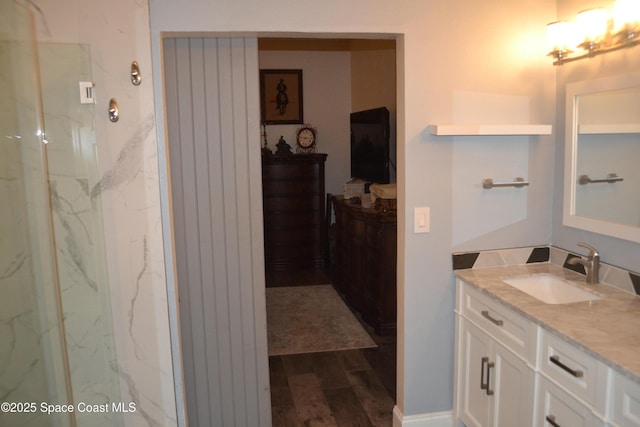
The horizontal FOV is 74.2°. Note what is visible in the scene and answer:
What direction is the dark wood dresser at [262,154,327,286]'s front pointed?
toward the camera

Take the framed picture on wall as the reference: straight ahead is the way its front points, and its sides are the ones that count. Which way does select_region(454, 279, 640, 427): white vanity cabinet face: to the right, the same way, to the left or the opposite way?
to the right

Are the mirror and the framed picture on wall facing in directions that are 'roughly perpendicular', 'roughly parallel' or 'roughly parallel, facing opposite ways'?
roughly perpendicular

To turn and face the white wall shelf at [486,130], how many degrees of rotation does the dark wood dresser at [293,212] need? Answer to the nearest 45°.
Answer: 0° — it already faces it

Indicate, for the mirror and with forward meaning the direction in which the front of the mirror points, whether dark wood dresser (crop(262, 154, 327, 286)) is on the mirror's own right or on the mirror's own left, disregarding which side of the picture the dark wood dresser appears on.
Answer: on the mirror's own right

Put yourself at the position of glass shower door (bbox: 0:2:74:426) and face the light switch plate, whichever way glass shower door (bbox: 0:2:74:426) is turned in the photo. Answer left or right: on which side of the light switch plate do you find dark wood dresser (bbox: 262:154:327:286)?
left

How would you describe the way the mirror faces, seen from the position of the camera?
facing the viewer and to the left of the viewer

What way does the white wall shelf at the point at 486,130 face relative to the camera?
toward the camera

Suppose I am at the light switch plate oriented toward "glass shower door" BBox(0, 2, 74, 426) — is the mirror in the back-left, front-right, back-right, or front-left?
back-left

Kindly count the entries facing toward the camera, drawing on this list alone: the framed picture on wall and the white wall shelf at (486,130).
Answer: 2

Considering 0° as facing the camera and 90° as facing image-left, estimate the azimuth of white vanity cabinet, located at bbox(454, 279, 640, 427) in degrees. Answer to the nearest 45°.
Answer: approximately 45°

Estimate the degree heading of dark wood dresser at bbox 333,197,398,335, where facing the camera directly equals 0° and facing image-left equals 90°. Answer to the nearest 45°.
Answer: approximately 45°
